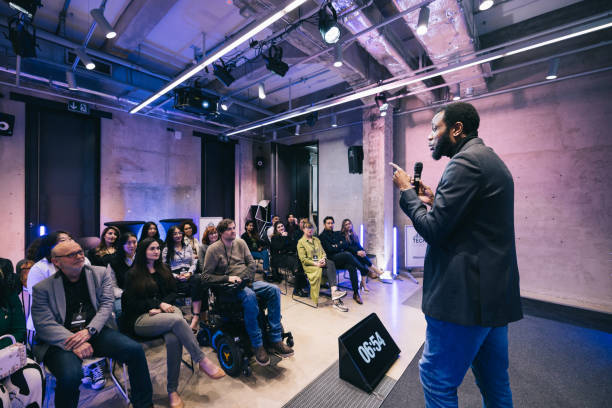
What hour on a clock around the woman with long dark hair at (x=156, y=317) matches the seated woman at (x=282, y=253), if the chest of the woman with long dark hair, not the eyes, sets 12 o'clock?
The seated woman is roughly at 9 o'clock from the woman with long dark hair.

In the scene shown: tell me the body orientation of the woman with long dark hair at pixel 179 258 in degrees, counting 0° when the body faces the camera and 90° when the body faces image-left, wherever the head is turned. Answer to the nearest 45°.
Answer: approximately 315°

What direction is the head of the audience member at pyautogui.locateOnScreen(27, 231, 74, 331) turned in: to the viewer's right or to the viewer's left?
to the viewer's right

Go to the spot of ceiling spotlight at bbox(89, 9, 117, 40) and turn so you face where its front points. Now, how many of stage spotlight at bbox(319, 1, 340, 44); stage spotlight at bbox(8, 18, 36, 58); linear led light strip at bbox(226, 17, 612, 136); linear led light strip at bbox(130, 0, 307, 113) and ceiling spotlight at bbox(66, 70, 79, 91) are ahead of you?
3

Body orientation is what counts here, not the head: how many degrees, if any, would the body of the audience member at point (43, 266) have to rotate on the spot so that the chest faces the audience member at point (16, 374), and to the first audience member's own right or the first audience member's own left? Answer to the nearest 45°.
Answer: approximately 45° to the first audience member's own right
